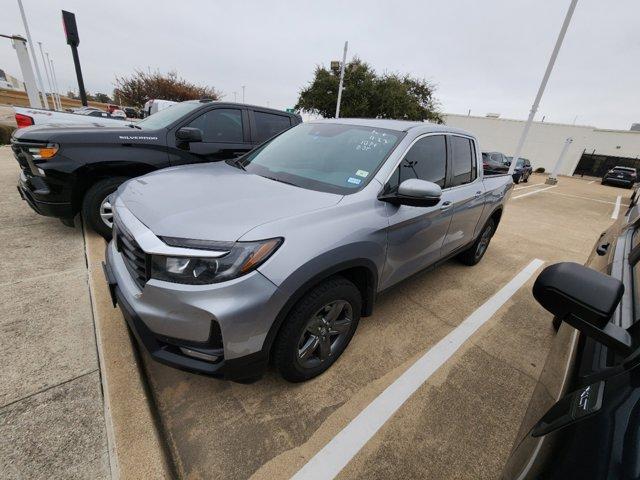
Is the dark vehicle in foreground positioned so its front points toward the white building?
no

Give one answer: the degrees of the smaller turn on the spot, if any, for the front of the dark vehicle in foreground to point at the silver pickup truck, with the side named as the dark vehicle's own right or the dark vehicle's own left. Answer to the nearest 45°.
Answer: approximately 90° to the dark vehicle's own right

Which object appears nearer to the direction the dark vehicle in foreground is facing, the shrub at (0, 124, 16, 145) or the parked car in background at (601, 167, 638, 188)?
the shrub

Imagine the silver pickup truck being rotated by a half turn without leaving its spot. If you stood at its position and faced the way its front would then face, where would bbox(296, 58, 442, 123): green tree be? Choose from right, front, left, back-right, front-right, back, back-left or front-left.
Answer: front-left

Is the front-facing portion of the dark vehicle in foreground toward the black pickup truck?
no

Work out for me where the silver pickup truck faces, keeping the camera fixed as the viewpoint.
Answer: facing the viewer and to the left of the viewer

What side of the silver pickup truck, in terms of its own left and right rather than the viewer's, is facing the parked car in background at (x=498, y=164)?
back

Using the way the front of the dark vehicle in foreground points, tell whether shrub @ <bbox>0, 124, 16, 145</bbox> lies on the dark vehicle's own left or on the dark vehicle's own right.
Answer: on the dark vehicle's own right

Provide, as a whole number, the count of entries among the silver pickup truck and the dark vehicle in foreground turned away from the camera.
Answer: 0

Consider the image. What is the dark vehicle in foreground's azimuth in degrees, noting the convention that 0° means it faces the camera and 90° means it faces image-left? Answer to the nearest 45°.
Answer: approximately 0°

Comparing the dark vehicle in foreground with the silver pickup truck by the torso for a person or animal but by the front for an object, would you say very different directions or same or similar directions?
same or similar directions

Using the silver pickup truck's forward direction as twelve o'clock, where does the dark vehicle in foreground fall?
The dark vehicle in foreground is roughly at 9 o'clock from the silver pickup truck.

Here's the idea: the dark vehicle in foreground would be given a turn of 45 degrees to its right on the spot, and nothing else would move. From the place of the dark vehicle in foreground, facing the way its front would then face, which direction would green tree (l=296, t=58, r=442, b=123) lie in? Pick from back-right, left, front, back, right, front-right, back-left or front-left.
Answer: right

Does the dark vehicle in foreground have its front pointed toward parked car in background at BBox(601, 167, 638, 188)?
no

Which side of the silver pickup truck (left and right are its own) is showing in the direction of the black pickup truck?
right

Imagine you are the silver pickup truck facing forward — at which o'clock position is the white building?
The white building is roughly at 6 o'clock from the silver pickup truck.
